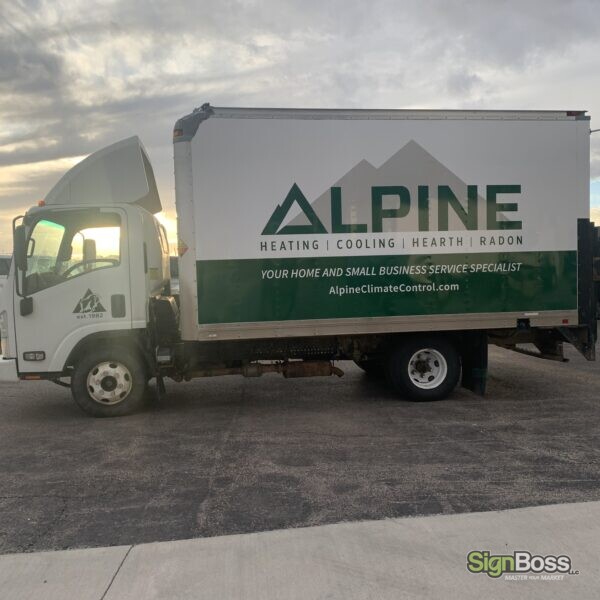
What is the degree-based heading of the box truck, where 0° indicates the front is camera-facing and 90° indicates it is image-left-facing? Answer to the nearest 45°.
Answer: approximately 90°
